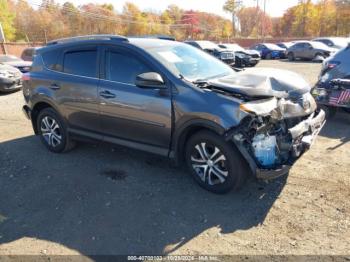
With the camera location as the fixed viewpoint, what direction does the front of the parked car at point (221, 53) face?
facing the viewer and to the right of the viewer

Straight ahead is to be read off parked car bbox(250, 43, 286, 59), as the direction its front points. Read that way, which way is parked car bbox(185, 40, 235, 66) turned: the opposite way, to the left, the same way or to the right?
the same way

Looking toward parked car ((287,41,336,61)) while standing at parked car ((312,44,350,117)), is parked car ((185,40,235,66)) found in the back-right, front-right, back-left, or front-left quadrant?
front-left

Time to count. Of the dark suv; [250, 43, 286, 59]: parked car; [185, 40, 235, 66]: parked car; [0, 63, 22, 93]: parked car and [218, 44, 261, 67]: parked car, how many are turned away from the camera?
0

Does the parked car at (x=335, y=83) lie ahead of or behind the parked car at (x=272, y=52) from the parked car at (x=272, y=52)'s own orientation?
ahead

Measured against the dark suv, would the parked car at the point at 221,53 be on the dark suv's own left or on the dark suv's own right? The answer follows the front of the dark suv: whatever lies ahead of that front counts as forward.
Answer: on the dark suv's own left

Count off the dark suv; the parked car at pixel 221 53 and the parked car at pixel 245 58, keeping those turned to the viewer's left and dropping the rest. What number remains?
0

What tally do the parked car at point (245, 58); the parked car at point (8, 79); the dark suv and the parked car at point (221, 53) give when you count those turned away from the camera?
0

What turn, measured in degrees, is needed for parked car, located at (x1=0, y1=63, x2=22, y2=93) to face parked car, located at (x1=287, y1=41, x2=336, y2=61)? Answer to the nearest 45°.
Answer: approximately 45° to its left

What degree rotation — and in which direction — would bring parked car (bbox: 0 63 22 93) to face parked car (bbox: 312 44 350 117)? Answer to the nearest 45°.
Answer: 0° — it already faces it

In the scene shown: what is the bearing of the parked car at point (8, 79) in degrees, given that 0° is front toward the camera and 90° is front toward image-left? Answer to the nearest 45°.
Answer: approximately 315°

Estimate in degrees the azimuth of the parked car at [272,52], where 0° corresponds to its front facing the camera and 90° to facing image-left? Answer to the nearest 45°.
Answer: approximately 315°

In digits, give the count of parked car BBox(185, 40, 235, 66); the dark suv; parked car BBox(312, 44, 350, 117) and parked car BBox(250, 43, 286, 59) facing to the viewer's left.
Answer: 0

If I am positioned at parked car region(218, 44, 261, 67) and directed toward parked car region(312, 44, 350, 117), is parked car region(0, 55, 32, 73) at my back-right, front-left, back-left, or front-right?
front-right

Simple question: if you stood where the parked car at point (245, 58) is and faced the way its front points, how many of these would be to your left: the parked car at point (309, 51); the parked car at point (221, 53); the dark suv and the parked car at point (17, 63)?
1

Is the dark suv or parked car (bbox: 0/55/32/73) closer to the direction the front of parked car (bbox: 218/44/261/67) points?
the dark suv

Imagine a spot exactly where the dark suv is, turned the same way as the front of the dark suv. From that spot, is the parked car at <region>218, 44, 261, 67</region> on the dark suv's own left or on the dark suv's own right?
on the dark suv's own left
